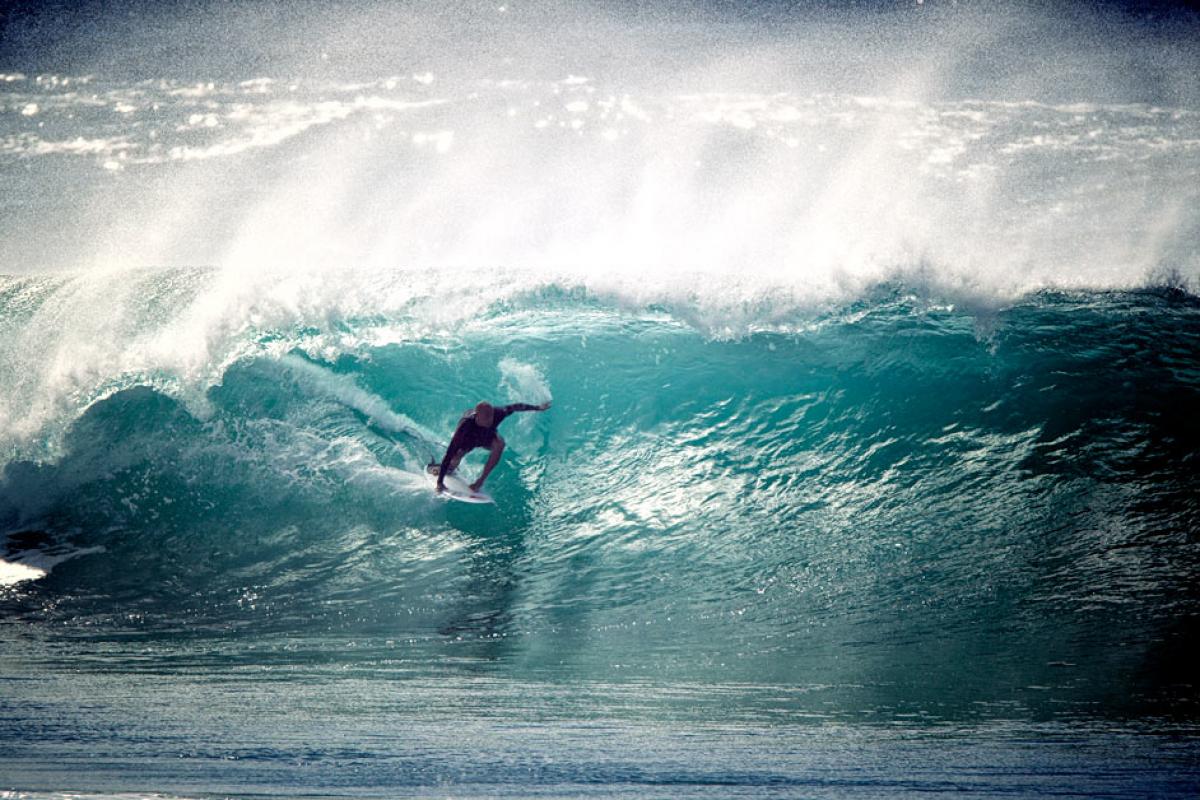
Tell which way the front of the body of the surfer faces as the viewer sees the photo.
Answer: toward the camera
